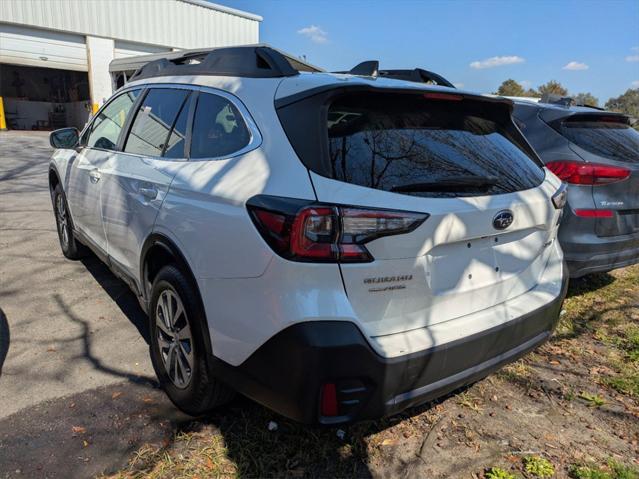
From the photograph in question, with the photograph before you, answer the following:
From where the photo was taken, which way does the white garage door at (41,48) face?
toward the camera

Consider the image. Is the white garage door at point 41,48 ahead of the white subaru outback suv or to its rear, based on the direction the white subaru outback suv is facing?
ahead

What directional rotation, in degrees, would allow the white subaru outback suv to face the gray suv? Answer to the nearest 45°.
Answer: approximately 90° to its right

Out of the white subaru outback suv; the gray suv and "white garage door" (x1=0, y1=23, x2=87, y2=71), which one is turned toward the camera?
the white garage door

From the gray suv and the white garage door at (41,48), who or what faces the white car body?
the white garage door

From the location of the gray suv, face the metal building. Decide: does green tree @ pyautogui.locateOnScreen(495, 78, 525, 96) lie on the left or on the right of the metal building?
right

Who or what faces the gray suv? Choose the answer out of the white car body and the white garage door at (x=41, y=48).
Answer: the white garage door

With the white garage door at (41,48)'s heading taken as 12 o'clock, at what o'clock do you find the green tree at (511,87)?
The green tree is roughly at 9 o'clock from the white garage door.

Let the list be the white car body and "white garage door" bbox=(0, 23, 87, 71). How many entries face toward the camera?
1

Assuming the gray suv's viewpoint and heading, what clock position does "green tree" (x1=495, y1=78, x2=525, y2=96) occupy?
The green tree is roughly at 1 o'clock from the gray suv.

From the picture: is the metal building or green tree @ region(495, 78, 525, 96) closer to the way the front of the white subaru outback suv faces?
the metal building

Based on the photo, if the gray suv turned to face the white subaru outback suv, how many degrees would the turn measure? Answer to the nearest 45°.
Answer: approximately 135° to its left

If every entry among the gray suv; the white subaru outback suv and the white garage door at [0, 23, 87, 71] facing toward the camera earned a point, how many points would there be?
1

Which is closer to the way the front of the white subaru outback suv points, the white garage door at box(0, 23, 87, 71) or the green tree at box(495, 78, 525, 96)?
the white garage door

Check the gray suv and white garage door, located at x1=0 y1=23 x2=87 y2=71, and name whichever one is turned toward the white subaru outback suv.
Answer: the white garage door

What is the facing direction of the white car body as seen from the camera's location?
facing away from the viewer and to the left of the viewer

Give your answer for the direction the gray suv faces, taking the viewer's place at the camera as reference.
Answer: facing away from the viewer and to the left of the viewer

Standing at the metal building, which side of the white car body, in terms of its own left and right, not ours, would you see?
front
